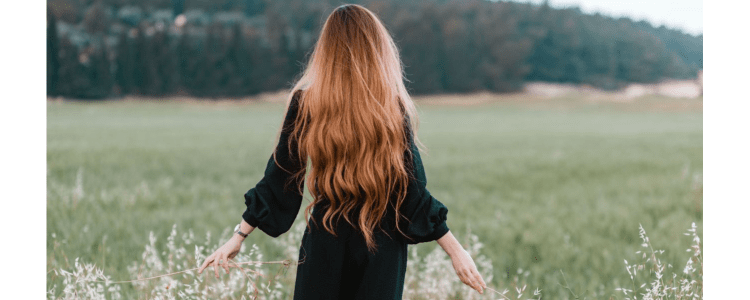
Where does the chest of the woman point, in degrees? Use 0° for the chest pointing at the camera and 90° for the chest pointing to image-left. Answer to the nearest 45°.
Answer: approximately 180°
